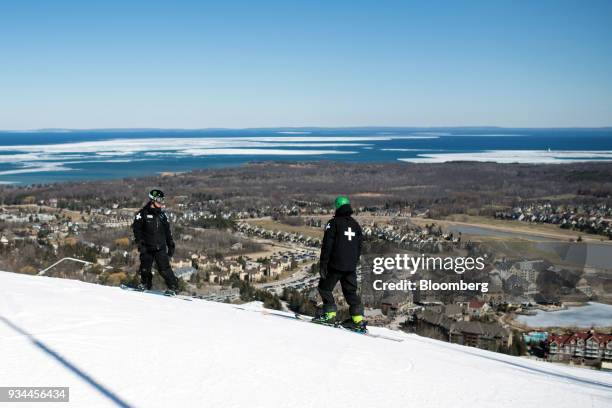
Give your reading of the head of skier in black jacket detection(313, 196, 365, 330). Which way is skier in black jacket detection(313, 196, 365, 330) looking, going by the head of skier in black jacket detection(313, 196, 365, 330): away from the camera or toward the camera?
away from the camera

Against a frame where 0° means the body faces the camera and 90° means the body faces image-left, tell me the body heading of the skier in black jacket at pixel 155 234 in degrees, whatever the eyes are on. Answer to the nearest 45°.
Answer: approximately 315°

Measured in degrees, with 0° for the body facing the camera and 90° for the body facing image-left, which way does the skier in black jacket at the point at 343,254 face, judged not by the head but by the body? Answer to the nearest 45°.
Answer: approximately 135°

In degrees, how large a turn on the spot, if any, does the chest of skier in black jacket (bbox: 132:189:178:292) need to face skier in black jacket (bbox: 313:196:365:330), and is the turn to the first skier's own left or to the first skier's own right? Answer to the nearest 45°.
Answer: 0° — they already face them
